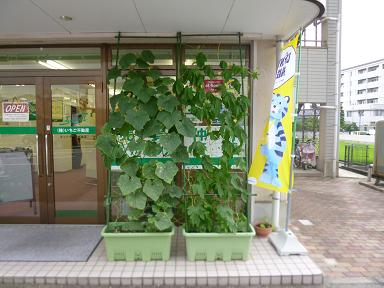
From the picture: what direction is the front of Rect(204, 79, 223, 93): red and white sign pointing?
toward the camera

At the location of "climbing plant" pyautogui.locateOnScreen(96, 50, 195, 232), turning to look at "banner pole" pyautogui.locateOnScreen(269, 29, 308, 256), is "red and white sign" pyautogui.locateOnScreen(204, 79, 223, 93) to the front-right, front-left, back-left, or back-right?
front-left

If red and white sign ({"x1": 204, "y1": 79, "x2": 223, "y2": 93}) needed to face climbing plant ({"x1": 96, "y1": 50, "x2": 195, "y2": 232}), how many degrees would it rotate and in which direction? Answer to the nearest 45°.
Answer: approximately 45° to its right
